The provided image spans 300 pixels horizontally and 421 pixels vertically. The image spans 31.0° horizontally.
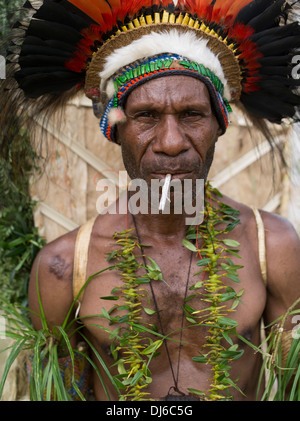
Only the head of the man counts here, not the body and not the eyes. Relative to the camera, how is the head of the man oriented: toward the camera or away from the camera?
toward the camera

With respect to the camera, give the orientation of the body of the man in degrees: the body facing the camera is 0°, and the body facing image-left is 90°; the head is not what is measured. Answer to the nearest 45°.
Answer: approximately 0°
